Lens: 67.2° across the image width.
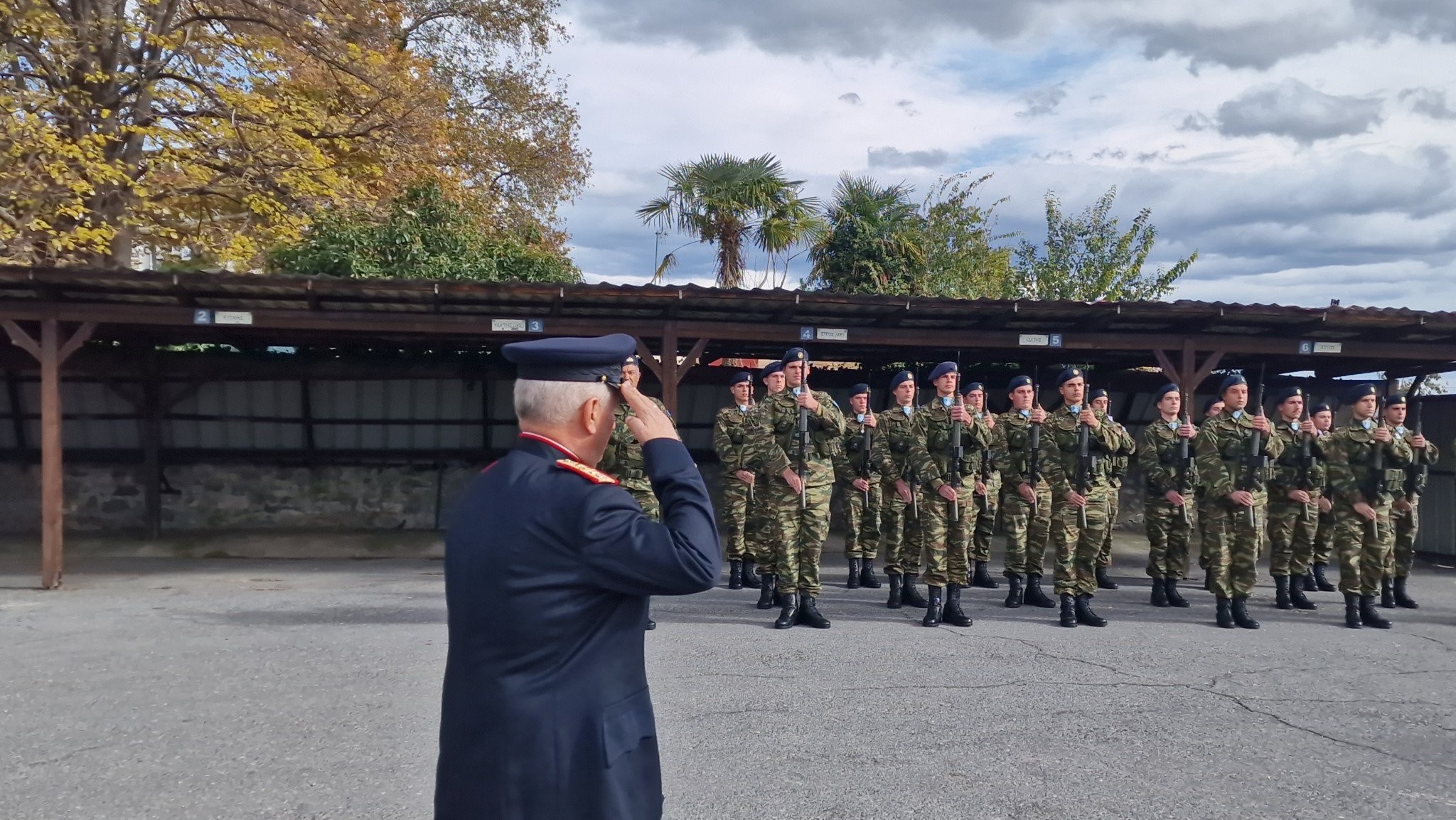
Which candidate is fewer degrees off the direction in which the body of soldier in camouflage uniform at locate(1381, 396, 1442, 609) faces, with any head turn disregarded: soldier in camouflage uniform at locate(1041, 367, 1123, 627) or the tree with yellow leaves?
the soldier in camouflage uniform

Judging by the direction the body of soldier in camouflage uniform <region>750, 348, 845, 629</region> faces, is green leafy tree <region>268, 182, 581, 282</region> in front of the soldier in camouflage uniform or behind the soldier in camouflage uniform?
behind

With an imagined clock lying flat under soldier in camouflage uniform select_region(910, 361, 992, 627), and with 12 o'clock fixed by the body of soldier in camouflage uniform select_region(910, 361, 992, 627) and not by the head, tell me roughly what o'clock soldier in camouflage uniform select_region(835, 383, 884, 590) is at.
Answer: soldier in camouflage uniform select_region(835, 383, 884, 590) is roughly at 5 o'clock from soldier in camouflage uniform select_region(910, 361, 992, 627).

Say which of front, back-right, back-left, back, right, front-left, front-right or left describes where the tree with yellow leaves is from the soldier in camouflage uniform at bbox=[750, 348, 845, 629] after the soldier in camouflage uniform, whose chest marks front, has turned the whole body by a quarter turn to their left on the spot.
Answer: back-left

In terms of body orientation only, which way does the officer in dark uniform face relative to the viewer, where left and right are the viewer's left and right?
facing away from the viewer and to the right of the viewer
